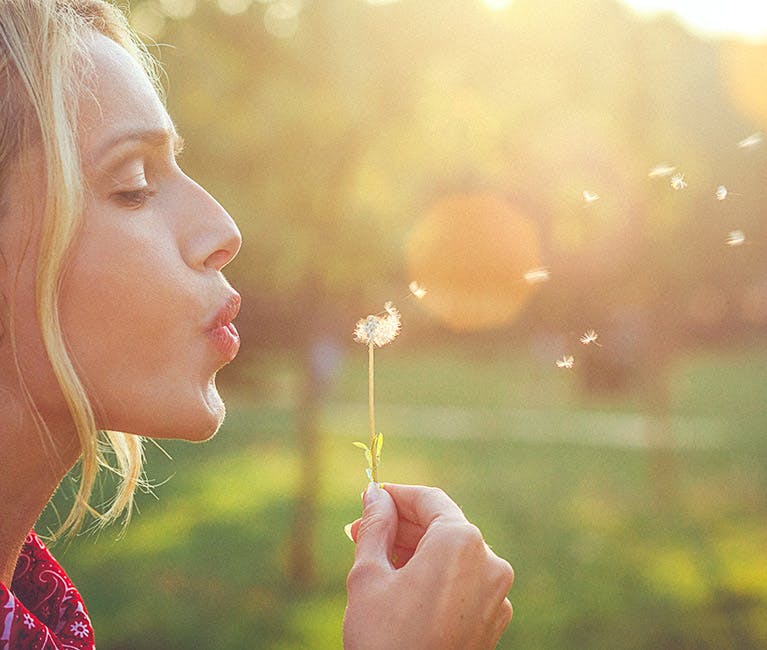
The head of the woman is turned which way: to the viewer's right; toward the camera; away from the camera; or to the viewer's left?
to the viewer's right

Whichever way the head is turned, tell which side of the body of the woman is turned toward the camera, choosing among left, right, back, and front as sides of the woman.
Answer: right
